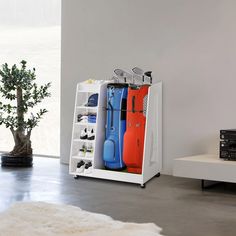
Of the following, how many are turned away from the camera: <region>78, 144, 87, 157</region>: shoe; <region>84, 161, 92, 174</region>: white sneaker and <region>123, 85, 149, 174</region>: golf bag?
0

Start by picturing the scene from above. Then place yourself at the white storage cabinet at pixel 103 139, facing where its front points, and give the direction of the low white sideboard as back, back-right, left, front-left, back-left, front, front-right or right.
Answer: left

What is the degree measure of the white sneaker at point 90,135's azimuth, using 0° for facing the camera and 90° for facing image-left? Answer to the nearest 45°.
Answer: approximately 45°

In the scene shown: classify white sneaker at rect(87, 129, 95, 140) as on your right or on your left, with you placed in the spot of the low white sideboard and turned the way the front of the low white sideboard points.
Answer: on your right

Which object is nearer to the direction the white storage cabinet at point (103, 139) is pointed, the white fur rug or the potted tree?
the white fur rug

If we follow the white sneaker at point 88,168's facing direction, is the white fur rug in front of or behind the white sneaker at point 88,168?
in front

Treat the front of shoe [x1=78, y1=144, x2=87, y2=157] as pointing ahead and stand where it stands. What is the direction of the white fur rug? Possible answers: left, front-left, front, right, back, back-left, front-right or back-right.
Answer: front-left

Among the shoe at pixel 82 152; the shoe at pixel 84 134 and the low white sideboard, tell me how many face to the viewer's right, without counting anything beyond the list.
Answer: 0

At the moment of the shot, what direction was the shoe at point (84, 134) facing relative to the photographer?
facing the viewer and to the left of the viewer
